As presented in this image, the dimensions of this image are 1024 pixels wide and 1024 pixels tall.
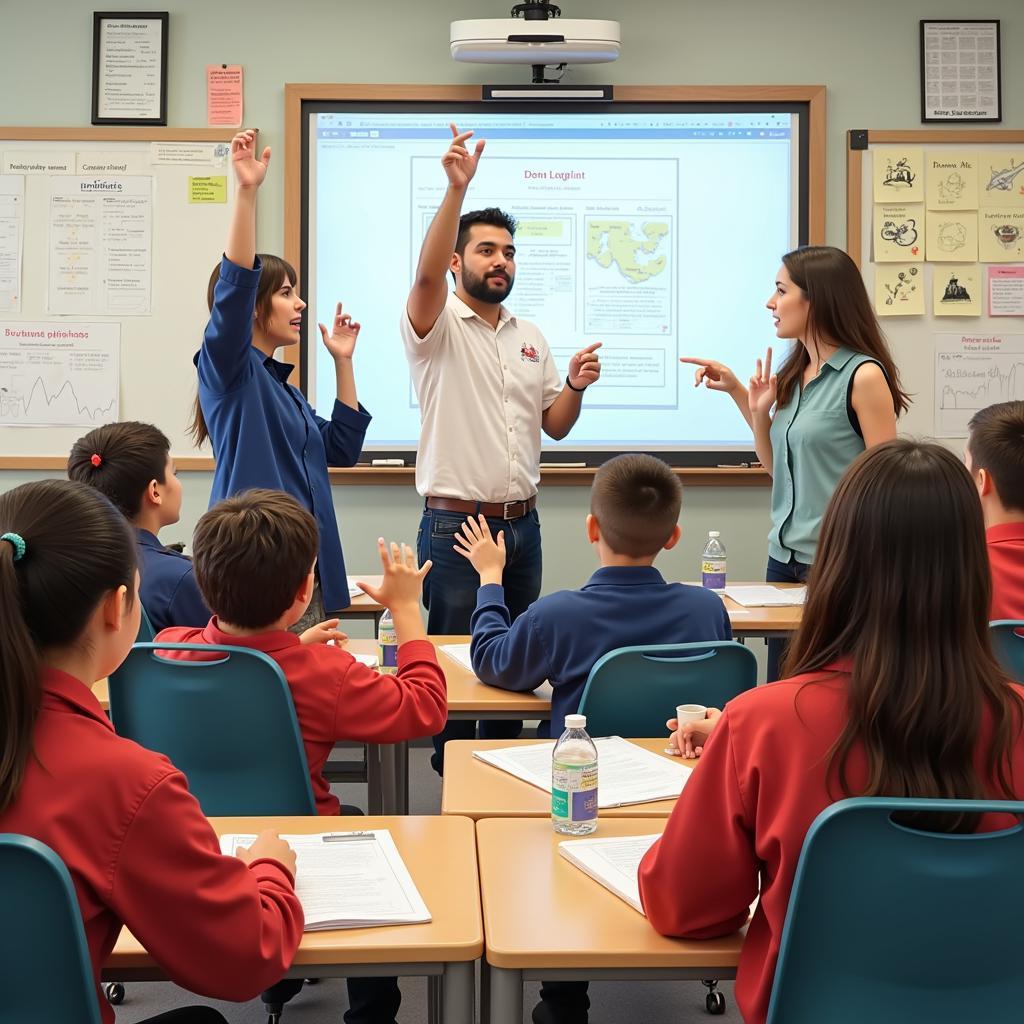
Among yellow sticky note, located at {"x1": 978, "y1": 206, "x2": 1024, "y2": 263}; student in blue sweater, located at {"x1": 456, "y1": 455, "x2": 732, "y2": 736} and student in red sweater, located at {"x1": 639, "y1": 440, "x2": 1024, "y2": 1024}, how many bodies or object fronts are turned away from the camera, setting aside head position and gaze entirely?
2

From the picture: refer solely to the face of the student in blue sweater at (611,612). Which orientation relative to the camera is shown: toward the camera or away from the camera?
away from the camera

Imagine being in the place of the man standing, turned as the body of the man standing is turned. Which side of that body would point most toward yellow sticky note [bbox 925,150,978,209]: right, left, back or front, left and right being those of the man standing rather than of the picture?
left
